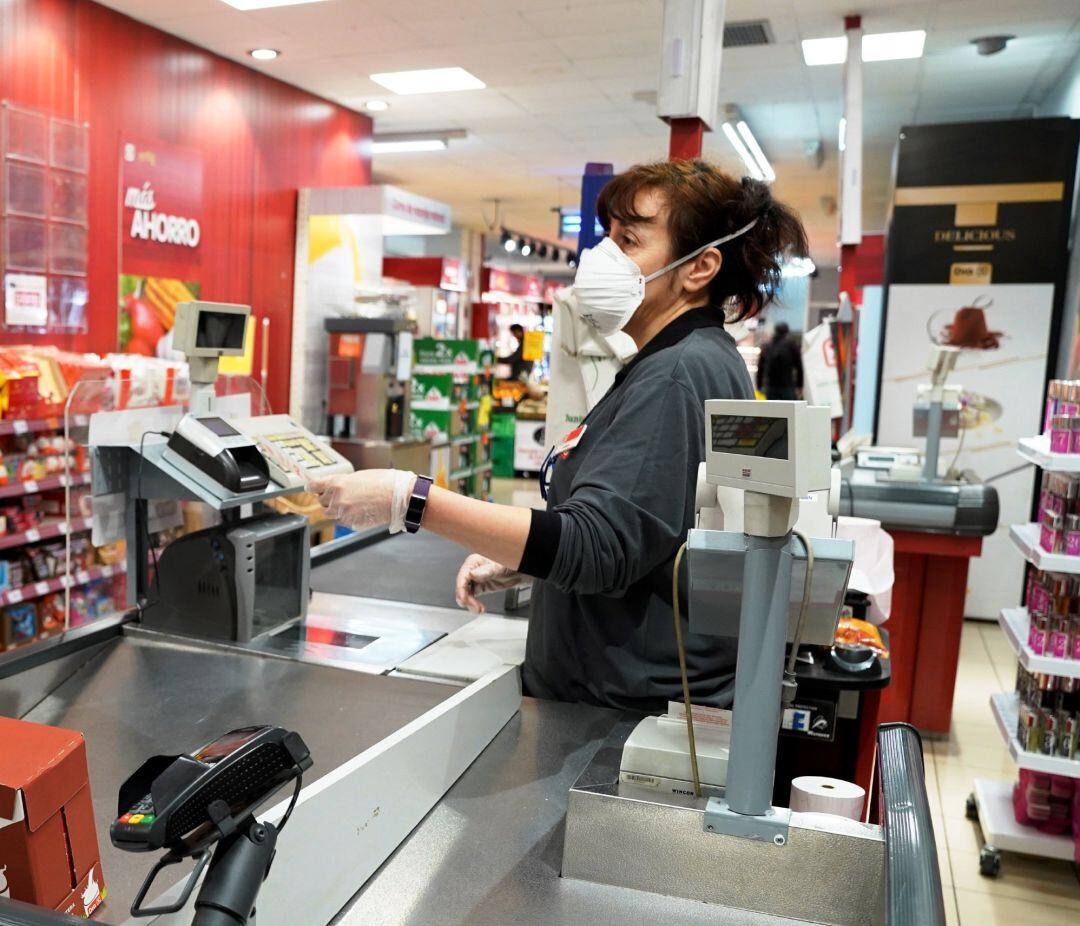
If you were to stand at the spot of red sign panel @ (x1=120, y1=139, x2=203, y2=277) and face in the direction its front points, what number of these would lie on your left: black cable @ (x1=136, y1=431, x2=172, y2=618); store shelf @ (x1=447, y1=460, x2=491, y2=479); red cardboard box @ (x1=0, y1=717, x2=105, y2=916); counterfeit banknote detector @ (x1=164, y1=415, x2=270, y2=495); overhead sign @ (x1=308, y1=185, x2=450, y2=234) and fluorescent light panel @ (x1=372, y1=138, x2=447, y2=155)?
3

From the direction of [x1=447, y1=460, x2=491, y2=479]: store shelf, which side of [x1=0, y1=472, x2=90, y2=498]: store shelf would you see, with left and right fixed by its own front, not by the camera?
left

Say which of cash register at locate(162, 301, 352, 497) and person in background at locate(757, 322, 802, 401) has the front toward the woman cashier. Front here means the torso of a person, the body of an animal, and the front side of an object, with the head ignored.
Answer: the cash register

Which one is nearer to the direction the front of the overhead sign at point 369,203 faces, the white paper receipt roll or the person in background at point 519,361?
the white paper receipt roll

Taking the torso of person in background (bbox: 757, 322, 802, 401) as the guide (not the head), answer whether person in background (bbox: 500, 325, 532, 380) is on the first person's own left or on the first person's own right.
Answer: on the first person's own left

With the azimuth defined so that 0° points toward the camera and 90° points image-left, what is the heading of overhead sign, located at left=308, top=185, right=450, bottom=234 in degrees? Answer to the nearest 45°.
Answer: approximately 315°

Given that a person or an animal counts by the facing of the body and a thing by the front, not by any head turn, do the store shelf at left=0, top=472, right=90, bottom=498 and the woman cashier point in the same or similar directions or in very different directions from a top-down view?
very different directions

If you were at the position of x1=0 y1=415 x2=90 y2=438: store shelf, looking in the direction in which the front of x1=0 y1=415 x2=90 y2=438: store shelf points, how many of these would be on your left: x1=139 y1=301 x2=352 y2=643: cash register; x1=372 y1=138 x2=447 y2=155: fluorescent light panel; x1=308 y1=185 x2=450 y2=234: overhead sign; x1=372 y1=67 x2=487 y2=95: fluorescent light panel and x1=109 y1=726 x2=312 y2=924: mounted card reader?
3

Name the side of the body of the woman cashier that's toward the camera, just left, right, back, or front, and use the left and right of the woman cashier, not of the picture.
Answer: left
